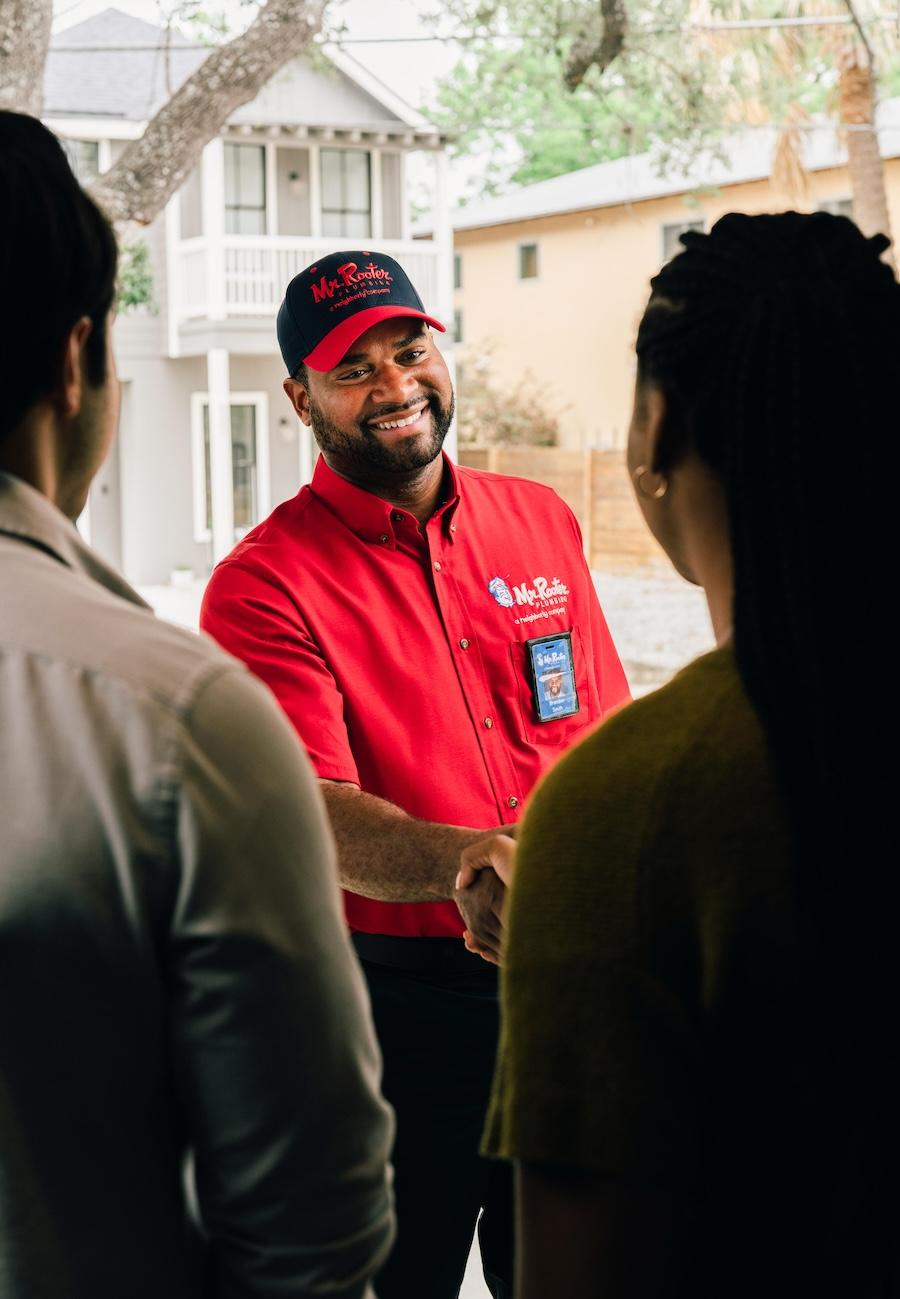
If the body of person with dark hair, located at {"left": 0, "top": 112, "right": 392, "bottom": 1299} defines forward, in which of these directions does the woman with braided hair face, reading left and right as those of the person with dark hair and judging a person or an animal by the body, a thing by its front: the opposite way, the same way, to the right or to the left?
to the left

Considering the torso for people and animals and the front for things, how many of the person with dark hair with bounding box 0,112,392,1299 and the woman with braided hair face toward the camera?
0

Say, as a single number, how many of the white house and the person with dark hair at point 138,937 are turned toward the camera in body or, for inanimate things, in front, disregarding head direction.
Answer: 1

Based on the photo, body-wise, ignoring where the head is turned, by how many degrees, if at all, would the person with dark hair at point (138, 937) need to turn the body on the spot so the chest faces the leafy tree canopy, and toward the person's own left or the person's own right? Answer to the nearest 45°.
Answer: approximately 45° to the person's own left

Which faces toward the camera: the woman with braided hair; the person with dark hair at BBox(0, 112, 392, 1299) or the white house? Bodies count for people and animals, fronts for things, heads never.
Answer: the white house

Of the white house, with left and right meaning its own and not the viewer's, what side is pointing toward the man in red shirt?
front

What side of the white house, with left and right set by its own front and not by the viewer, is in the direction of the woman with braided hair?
front

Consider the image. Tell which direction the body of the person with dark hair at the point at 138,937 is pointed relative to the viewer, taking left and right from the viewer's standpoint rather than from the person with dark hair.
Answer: facing away from the viewer and to the right of the viewer

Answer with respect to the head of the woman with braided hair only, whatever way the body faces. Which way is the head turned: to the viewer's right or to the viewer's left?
to the viewer's left

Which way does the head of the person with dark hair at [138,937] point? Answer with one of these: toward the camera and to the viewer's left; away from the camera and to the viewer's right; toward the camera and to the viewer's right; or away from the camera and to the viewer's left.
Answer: away from the camera and to the viewer's right

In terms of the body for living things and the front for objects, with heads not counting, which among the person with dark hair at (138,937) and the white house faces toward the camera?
the white house

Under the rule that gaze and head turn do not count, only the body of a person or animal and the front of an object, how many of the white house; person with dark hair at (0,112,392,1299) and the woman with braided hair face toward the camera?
1

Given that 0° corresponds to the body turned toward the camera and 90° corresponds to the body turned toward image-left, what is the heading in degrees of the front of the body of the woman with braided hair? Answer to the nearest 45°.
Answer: approximately 135°

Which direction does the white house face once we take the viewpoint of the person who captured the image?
facing the viewer

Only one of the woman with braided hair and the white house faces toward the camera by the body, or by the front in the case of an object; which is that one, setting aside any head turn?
the white house
